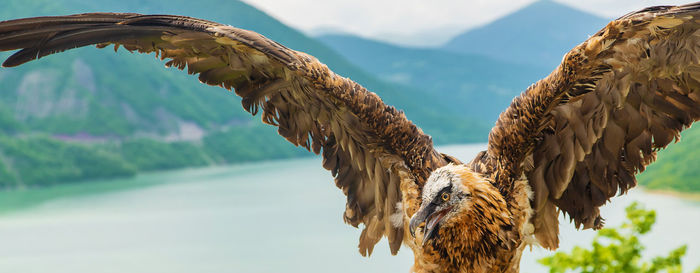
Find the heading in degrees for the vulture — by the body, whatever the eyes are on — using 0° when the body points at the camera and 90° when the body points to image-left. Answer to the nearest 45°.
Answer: approximately 45°
